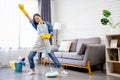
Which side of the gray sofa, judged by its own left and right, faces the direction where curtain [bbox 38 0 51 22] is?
right

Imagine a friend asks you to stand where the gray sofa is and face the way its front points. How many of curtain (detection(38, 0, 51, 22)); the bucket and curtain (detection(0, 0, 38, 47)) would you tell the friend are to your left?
0

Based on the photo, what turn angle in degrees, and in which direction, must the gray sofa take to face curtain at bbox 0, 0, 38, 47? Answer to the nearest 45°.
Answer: approximately 90° to its right

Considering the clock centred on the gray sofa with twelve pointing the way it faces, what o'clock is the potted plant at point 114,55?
The potted plant is roughly at 8 o'clock from the gray sofa.

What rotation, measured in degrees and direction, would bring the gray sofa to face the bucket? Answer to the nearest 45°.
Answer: approximately 45° to its right

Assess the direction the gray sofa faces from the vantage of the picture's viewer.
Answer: facing the viewer and to the left of the viewer

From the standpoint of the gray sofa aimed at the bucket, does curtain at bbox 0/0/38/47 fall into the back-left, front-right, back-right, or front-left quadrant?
front-right
